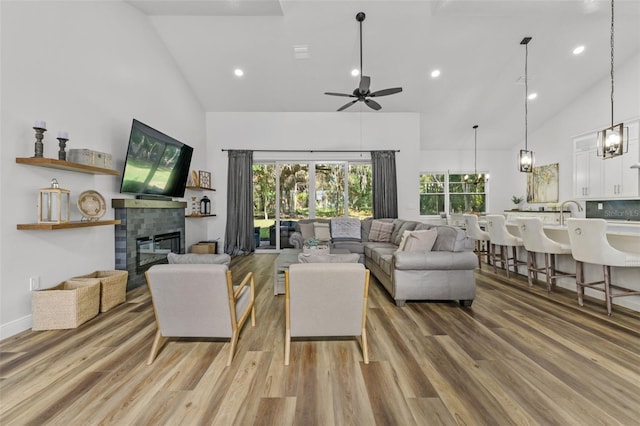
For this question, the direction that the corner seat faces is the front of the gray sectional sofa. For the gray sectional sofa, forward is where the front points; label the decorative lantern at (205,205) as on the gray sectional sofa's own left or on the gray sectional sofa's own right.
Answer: on the gray sectional sofa's own right

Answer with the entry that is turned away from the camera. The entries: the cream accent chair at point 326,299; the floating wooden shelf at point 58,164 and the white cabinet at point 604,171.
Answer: the cream accent chair

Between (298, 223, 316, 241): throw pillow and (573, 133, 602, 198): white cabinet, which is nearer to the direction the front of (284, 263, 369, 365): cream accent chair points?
the throw pillow

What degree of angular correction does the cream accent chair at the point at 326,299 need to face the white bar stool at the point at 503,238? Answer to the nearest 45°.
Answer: approximately 45° to its right

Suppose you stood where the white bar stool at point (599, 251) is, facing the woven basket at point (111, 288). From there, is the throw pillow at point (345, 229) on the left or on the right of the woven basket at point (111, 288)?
right

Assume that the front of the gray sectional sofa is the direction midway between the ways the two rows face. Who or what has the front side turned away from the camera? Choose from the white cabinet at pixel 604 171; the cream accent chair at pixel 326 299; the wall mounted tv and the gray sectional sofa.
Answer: the cream accent chair

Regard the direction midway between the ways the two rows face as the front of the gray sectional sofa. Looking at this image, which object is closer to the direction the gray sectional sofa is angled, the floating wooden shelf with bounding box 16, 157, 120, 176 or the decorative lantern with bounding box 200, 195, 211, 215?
the floating wooden shelf

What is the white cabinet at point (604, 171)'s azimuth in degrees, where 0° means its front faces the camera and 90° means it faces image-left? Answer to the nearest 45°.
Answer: approximately 45°

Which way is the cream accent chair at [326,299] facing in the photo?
away from the camera

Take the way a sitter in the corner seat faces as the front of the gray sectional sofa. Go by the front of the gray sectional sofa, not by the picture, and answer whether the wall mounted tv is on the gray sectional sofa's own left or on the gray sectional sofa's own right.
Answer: on the gray sectional sofa's own right

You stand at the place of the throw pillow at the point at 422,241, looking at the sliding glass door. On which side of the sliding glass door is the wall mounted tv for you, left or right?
left

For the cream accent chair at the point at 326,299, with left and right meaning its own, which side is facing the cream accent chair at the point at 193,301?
left

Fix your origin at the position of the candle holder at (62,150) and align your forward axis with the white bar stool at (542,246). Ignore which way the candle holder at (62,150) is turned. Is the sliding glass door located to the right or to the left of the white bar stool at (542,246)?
left

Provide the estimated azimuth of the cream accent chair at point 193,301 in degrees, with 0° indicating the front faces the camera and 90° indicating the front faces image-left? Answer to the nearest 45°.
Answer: approximately 225°

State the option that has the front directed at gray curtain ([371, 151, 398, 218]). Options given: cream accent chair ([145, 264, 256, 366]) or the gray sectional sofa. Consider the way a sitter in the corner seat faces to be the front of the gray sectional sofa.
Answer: the cream accent chair

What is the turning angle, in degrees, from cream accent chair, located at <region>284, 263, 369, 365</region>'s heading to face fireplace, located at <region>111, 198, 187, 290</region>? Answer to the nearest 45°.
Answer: approximately 45° to its left

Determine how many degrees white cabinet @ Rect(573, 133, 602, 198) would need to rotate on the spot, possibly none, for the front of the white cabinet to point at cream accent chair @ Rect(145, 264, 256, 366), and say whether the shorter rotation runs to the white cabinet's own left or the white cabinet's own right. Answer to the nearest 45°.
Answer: approximately 45° to the white cabinet's own left
